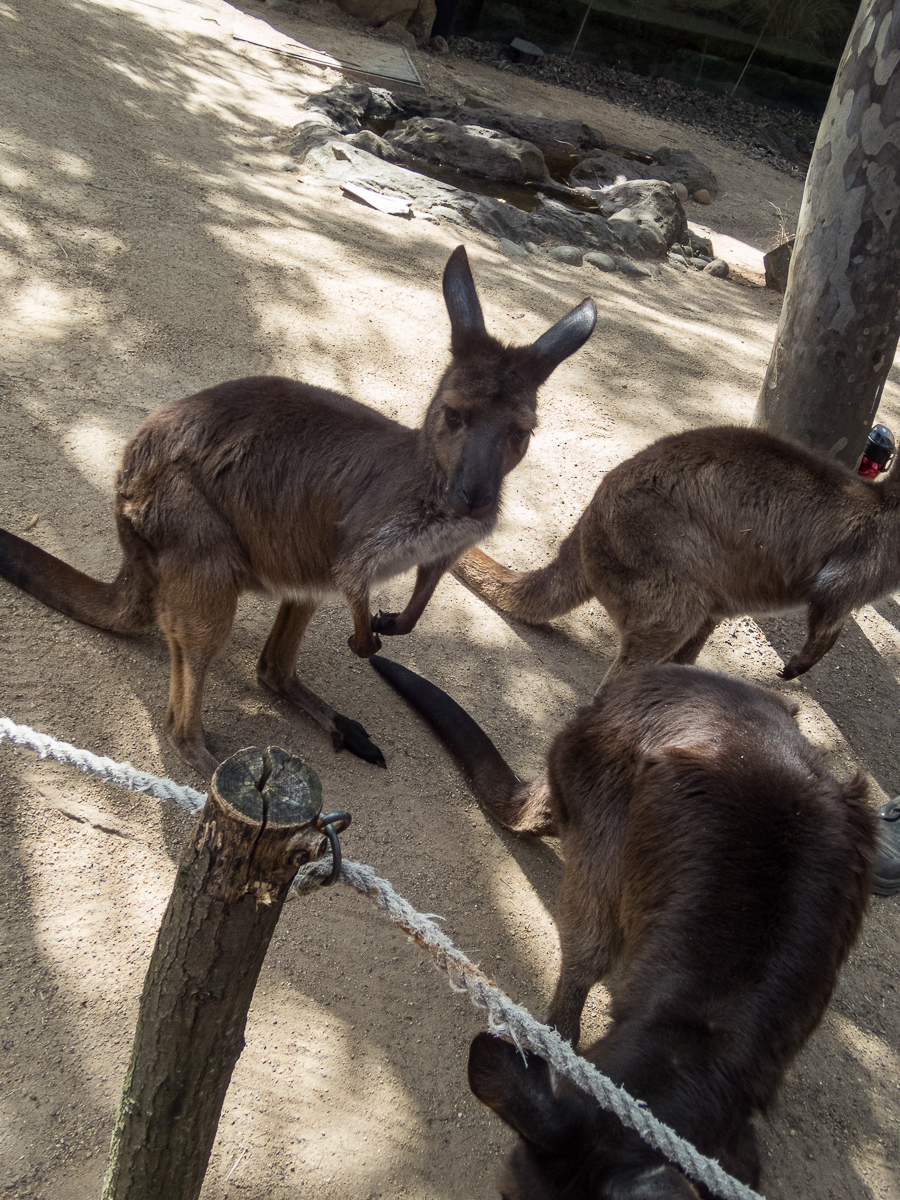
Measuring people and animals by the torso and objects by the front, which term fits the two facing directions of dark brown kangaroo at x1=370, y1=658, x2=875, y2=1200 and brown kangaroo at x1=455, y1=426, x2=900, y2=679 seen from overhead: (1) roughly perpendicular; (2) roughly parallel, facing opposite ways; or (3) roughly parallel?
roughly perpendicular

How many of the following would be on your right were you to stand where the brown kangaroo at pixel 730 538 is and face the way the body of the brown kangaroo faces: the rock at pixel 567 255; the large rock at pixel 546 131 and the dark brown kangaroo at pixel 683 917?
1

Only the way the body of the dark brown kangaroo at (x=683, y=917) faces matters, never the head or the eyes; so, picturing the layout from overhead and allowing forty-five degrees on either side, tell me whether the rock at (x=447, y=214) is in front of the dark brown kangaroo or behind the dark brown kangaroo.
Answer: behind

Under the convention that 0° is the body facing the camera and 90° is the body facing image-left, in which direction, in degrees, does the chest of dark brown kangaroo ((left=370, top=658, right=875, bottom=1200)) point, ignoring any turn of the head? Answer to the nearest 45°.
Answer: approximately 0°

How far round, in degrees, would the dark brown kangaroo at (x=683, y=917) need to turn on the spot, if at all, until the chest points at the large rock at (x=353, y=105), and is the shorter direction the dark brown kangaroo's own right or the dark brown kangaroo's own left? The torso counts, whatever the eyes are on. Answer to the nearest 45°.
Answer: approximately 135° to the dark brown kangaroo's own right

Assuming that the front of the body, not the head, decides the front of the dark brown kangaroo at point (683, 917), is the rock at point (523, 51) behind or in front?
behind

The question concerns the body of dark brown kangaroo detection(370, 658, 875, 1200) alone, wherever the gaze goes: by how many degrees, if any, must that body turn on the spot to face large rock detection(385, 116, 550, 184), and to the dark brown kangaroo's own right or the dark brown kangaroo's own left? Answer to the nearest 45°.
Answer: approximately 135° to the dark brown kangaroo's own right

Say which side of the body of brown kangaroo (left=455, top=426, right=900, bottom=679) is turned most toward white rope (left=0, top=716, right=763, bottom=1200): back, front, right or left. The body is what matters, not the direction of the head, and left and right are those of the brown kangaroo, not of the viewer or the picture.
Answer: right

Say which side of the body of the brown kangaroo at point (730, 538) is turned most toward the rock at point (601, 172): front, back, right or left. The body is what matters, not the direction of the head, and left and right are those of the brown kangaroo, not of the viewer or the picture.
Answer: left

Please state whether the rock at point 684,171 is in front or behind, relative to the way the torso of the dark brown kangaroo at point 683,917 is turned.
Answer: behind

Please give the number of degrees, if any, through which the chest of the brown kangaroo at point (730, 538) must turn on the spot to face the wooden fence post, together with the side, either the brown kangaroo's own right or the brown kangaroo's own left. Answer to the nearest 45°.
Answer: approximately 90° to the brown kangaroo's own right

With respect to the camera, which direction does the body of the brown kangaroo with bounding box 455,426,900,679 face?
to the viewer's right

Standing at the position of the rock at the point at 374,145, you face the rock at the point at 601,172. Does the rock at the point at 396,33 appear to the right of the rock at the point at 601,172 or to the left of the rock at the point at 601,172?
left
